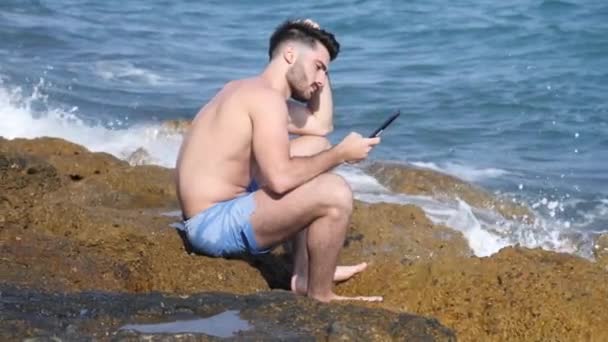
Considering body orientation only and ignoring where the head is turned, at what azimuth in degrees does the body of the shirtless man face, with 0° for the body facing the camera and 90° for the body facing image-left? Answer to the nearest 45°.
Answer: approximately 270°

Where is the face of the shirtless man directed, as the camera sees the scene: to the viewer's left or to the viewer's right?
to the viewer's right
